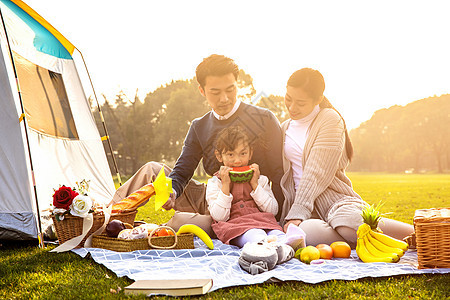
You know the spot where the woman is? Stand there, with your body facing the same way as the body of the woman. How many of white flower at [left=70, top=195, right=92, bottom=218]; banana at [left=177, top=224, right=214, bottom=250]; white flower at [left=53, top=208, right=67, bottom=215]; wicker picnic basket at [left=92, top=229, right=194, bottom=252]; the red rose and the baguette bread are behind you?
0

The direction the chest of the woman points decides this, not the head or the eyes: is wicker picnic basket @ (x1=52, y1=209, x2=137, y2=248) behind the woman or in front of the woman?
in front

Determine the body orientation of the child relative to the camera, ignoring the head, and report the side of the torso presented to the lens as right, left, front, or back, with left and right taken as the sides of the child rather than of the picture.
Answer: front

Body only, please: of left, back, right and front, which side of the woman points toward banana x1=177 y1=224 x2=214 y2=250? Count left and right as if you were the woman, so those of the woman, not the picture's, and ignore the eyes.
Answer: front

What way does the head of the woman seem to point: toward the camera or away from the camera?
toward the camera

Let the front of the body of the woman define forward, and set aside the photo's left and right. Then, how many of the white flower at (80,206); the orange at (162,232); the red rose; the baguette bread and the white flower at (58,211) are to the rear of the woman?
0

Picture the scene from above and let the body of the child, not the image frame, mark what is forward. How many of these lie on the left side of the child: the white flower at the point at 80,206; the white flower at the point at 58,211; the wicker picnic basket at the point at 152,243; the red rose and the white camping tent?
0

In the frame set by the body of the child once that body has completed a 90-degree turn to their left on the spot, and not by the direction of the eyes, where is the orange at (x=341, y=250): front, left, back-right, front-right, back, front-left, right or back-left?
front-right

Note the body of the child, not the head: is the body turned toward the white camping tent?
no

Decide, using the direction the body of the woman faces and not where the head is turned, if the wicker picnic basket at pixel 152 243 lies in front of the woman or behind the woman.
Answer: in front

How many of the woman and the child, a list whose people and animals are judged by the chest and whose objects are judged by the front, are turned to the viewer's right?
0

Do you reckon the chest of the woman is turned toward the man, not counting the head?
no

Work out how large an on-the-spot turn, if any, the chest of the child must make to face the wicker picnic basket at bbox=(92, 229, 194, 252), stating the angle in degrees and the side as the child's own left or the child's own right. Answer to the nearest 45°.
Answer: approximately 45° to the child's own right

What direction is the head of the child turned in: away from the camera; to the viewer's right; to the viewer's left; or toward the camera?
toward the camera

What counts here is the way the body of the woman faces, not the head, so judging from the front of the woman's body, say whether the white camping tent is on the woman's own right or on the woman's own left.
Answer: on the woman's own right

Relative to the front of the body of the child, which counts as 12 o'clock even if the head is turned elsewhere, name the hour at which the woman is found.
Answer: The woman is roughly at 9 o'clock from the child.

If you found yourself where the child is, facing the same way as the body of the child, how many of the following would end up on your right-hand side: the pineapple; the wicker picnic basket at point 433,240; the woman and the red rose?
1
